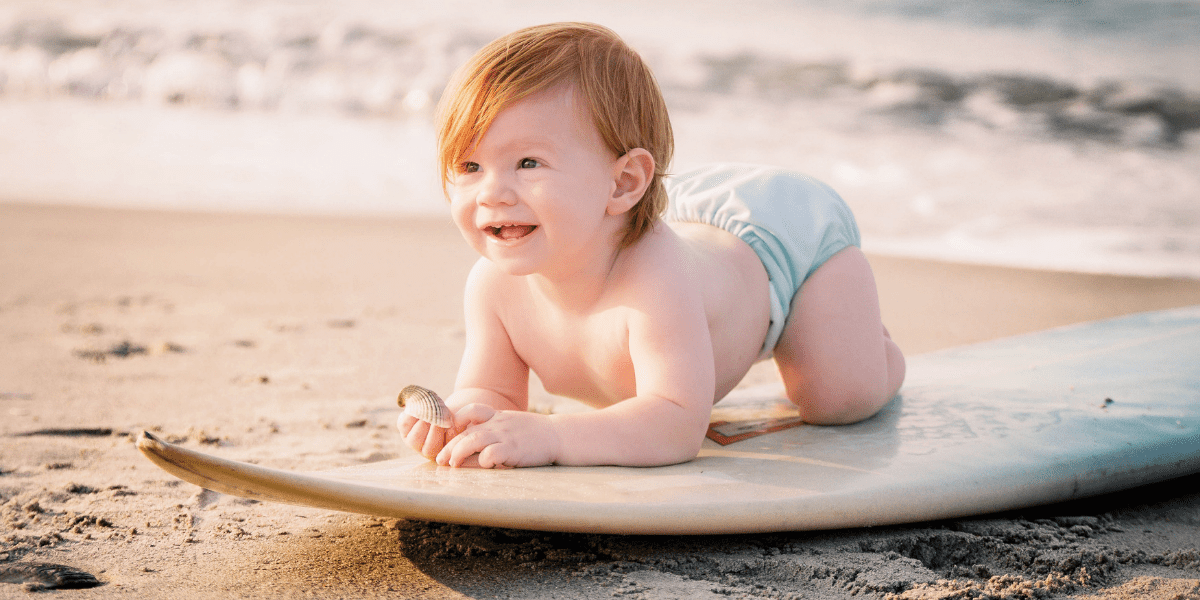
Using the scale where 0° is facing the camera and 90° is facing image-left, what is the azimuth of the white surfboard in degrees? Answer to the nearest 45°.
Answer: approximately 90°
